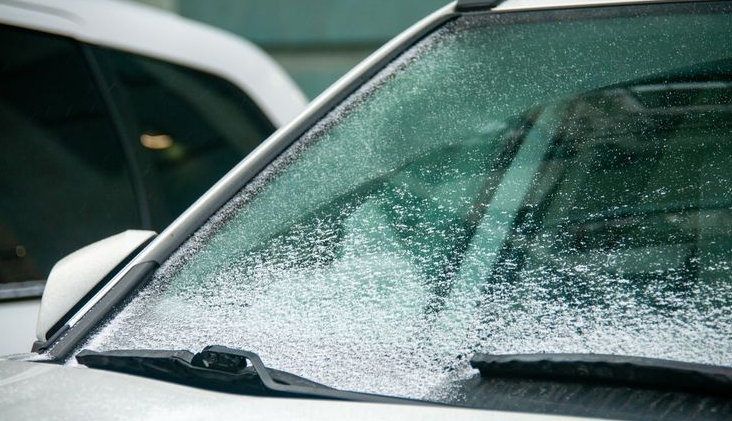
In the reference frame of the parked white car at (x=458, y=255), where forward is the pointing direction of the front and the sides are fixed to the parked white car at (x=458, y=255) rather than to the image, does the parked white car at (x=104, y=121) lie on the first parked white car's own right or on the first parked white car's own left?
on the first parked white car's own right
